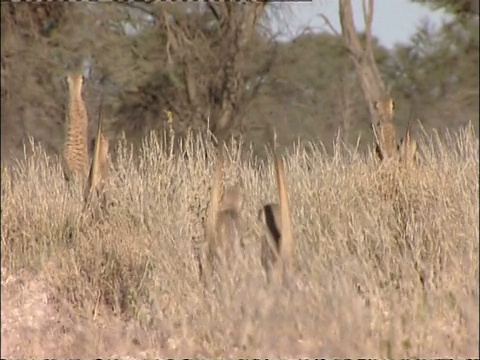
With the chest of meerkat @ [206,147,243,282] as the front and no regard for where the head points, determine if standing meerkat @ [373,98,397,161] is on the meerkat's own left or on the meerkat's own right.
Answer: on the meerkat's own right

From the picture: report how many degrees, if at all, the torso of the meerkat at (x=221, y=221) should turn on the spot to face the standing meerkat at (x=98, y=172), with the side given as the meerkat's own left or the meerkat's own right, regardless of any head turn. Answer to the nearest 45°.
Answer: approximately 45° to the meerkat's own left

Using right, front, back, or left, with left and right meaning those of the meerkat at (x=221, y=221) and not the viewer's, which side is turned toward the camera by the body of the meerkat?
back

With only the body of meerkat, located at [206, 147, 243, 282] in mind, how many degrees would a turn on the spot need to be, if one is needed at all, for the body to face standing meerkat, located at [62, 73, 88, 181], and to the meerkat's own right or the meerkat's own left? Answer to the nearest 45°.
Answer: approximately 45° to the meerkat's own left
